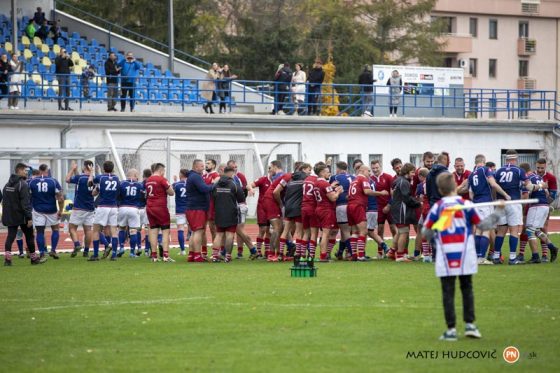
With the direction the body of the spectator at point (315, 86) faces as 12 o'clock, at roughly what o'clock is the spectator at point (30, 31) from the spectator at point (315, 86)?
the spectator at point (30, 31) is roughly at 3 o'clock from the spectator at point (315, 86).

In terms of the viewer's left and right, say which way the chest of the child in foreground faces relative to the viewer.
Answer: facing away from the viewer

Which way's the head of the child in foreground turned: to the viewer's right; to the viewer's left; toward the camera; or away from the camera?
away from the camera

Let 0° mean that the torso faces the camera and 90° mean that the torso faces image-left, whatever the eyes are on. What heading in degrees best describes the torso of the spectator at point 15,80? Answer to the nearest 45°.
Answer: approximately 315°

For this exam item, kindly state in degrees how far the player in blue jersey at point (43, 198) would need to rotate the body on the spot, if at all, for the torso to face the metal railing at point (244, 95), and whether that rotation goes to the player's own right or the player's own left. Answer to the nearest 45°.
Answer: approximately 45° to the player's own right

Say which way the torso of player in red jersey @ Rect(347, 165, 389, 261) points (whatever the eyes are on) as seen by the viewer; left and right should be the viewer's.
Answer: facing away from the viewer and to the right of the viewer

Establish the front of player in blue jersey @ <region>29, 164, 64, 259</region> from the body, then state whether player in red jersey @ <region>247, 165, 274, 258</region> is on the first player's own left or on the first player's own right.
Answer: on the first player's own right

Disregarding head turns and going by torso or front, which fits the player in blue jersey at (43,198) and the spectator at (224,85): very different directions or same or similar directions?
very different directions

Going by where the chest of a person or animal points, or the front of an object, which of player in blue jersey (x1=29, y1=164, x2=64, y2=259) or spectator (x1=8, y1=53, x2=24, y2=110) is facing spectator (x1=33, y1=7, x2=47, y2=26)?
the player in blue jersey
